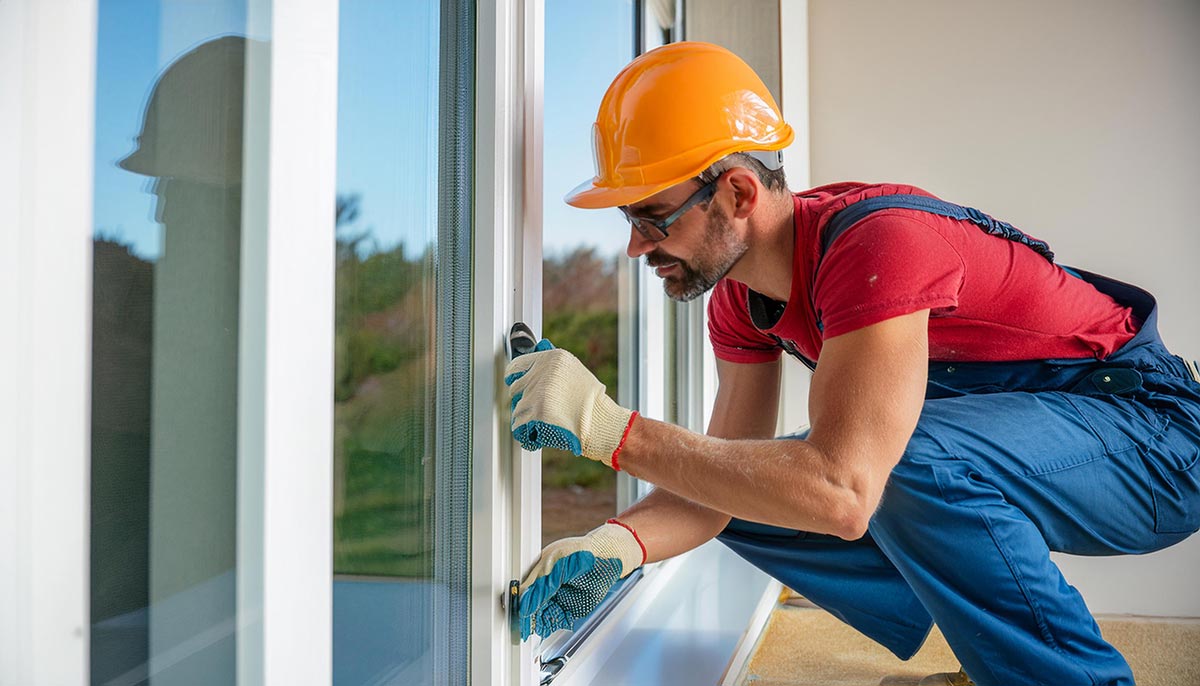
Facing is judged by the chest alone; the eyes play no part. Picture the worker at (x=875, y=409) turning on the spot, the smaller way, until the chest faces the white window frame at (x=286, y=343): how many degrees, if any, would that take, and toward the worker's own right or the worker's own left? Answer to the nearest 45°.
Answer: approximately 45° to the worker's own left

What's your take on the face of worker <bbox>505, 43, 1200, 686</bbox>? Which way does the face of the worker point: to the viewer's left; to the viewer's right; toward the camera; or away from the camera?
to the viewer's left

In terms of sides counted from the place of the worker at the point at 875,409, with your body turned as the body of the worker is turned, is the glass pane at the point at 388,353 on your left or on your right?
on your left

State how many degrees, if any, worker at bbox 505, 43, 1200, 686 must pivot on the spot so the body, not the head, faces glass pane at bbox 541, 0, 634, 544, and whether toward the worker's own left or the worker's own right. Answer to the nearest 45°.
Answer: approximately 45° to the worker's own right

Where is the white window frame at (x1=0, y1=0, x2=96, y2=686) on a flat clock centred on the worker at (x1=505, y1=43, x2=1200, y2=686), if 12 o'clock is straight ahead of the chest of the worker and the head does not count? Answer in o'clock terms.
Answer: The white window frame is roughly at 10 o'clock from the worker.

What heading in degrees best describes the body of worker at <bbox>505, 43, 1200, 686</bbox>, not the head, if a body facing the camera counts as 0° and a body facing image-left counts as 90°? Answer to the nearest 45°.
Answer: approximately 90°

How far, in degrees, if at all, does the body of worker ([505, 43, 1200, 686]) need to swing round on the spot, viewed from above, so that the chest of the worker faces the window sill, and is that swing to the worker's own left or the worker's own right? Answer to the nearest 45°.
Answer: approximately 45° to the worker's own right
